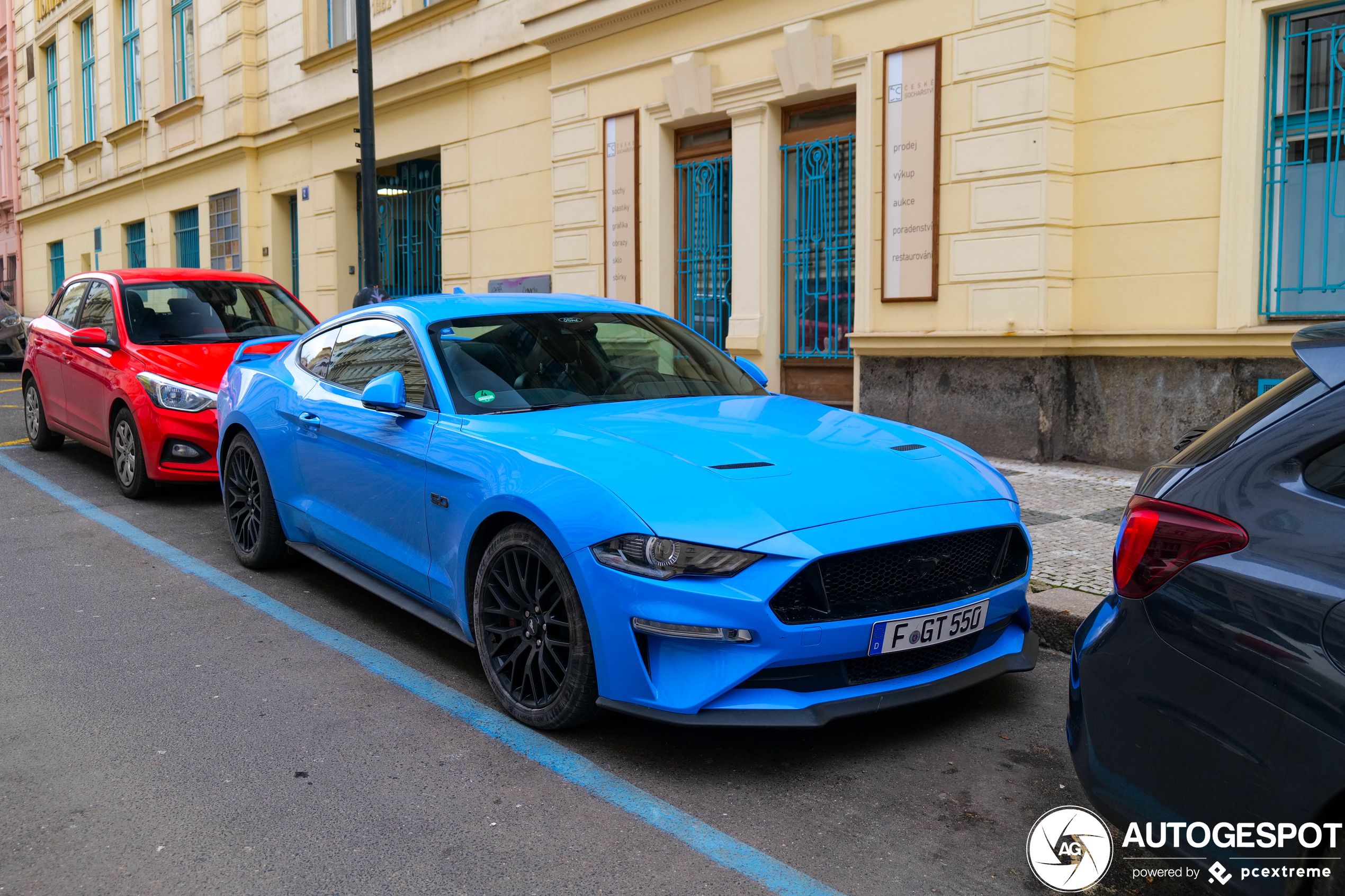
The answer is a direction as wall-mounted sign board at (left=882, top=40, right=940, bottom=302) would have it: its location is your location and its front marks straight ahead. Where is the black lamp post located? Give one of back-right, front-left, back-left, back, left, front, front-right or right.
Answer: front-right

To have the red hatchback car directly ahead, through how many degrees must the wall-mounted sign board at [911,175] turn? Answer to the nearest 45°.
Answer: approximately 45° to its right

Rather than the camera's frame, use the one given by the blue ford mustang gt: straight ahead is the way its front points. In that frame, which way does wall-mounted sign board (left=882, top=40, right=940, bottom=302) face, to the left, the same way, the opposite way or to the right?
to the right

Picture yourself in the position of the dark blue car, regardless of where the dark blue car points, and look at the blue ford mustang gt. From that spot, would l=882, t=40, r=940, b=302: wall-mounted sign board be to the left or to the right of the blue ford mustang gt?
right

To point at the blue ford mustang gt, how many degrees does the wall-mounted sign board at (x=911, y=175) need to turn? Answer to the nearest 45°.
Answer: approximately 45° to its left

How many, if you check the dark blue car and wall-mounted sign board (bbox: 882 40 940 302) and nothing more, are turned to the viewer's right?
1

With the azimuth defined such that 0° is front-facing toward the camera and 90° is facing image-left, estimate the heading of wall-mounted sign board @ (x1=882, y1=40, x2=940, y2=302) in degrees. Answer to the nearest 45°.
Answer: approximately 45°

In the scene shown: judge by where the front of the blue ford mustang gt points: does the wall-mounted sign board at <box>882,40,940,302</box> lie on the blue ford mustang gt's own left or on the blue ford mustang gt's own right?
on the blue ford mustang gt's own left

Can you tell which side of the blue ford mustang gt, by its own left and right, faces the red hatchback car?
back

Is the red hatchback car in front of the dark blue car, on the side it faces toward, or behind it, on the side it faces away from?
behind
